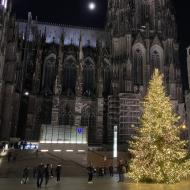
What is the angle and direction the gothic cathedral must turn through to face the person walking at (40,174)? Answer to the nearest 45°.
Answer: approximately 90° to its right
